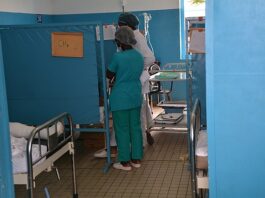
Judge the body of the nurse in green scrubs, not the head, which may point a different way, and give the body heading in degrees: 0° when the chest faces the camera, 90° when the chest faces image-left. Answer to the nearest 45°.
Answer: approximately 135°

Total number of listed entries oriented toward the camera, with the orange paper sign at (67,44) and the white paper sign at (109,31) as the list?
2

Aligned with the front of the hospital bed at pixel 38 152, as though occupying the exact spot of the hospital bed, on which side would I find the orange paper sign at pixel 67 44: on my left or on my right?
on my left

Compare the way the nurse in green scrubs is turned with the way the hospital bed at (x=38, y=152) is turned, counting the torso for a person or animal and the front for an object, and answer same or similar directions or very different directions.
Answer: very different directions

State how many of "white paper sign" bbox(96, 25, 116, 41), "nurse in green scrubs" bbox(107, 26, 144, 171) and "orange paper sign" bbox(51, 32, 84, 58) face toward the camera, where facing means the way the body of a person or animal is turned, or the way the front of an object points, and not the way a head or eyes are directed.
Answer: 2
